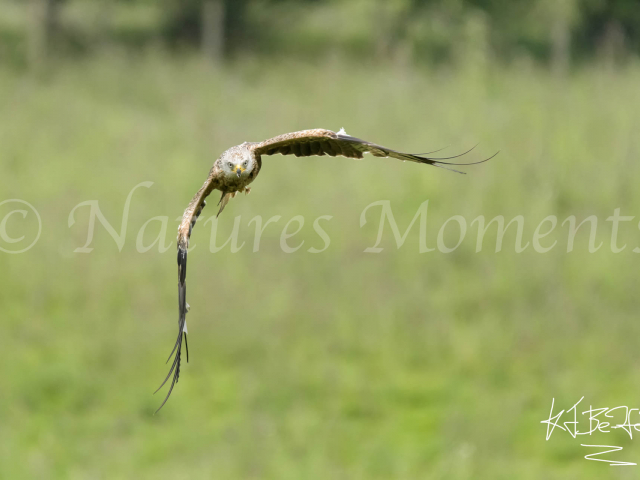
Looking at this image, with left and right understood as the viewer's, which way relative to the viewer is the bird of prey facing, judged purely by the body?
facing the viewer
